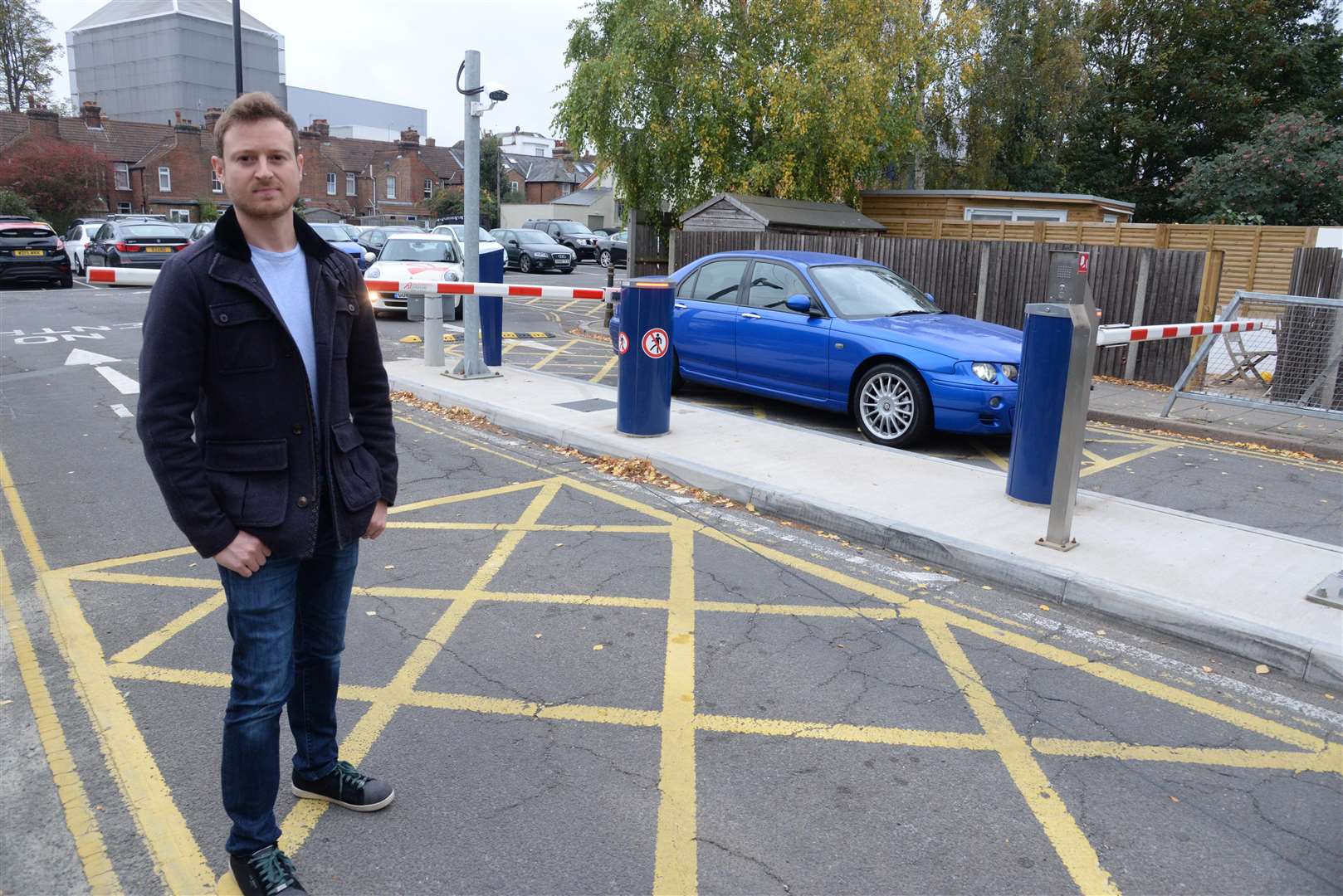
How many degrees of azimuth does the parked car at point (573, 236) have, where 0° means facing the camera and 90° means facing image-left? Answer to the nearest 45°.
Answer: approximately 315°

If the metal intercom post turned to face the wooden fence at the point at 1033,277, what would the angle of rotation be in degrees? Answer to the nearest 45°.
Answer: approximately 135° to its right

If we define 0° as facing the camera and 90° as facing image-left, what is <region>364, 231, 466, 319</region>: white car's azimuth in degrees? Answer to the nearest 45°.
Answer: approximately 0°

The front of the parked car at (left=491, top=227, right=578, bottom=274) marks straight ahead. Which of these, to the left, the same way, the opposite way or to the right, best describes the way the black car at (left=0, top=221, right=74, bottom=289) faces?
the opposite way

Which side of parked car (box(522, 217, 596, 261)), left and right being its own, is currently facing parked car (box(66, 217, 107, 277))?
right

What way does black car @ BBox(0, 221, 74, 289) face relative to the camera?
away from the camera
